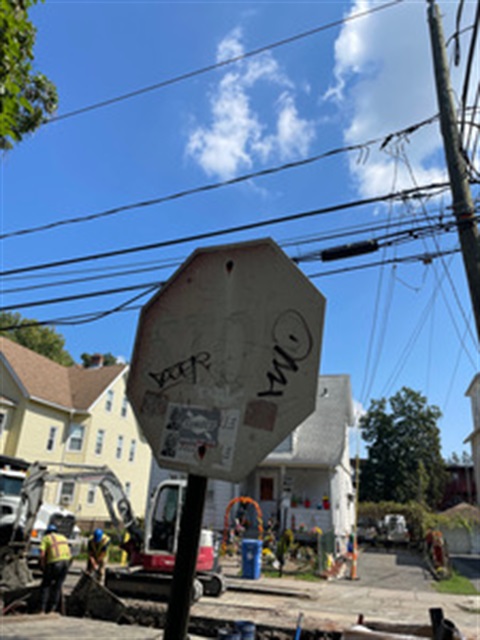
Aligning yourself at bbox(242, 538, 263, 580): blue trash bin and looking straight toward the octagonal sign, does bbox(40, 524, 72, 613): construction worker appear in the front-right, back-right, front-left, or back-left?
front-right

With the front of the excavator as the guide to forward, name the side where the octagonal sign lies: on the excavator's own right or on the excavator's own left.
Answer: on the excavator's own left

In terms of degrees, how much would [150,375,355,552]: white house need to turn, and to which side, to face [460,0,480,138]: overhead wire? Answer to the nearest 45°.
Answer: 0° — it already faces it

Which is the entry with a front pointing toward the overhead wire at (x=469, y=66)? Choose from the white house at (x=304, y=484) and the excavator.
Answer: the white house

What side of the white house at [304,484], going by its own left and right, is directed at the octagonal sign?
front

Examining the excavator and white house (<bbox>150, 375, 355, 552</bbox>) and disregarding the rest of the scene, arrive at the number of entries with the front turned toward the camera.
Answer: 1

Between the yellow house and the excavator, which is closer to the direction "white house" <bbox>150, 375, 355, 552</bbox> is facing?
the excavator

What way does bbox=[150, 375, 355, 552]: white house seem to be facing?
toward the camera

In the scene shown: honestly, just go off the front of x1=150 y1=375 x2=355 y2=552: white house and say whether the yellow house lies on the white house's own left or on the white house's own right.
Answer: on the white house's own right

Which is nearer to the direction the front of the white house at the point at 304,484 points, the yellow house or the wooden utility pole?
the wooden utility pole

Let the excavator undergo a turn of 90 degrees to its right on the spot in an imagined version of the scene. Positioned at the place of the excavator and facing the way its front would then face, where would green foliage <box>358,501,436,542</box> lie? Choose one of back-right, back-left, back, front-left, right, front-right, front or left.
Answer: front-right

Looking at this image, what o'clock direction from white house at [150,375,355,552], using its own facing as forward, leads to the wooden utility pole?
The wooden utility pole is roughly at 12 o'clock from the white house.

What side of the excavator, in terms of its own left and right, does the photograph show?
left

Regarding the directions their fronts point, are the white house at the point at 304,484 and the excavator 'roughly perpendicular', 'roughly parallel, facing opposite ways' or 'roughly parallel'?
roughly perpendicular

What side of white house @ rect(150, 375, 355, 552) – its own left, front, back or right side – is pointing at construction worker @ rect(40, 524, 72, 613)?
front
